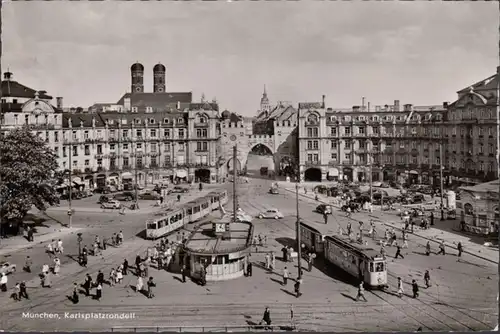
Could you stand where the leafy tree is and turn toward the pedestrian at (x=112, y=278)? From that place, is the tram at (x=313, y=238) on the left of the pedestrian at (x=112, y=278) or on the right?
left

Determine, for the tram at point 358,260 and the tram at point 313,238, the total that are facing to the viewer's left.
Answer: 0

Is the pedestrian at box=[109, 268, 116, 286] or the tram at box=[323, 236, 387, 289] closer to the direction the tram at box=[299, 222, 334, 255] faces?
the tram

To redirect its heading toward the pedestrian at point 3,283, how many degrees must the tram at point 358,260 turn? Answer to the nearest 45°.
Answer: approximately 135° to its right

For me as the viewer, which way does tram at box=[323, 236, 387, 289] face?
facing the viewer and to the right of the viewer

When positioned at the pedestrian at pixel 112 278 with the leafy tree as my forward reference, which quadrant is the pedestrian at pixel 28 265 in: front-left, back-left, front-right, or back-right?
front-left

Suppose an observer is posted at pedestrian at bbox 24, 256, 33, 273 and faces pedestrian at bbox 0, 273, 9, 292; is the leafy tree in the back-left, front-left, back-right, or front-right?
back-right

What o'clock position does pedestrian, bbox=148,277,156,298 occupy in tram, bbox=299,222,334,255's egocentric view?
The pedestrian is roughly at 3 o'clock from the tram.

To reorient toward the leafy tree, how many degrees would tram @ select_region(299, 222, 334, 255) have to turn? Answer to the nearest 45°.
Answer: approximately 135° to its right

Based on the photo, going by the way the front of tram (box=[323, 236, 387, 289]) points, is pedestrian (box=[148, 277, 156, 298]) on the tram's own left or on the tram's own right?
on the tram's own right

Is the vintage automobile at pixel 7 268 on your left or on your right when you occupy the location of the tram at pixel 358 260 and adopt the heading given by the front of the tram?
on your right

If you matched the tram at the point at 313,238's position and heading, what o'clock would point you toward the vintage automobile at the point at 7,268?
The vintage automobile is roughly at 4 o'clock from the tram.

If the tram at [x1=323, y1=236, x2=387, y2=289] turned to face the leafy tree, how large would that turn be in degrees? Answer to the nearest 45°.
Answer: approximately 135° to its right

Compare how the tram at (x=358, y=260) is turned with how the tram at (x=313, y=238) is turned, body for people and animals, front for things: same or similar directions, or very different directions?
same or similar directions

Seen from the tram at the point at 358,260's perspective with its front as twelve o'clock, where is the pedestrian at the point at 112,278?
The pedestrian is roughly at 4 o'clock from the tram.
